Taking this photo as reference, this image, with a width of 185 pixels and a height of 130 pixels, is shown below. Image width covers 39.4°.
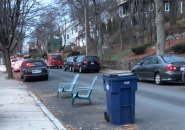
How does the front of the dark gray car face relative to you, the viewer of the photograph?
facing away from the viewer and to the left of the viewer

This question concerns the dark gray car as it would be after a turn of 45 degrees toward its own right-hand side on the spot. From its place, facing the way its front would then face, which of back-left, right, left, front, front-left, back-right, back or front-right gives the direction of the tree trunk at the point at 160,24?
front

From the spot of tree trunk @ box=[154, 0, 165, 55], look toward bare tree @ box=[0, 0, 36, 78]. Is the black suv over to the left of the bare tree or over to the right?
right

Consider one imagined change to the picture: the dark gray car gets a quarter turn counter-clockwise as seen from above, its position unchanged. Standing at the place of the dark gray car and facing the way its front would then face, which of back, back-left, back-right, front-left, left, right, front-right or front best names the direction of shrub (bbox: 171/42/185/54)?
back-right

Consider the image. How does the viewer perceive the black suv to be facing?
facing away from the viewer and to the left of the viewer

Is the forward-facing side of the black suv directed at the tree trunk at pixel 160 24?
no
